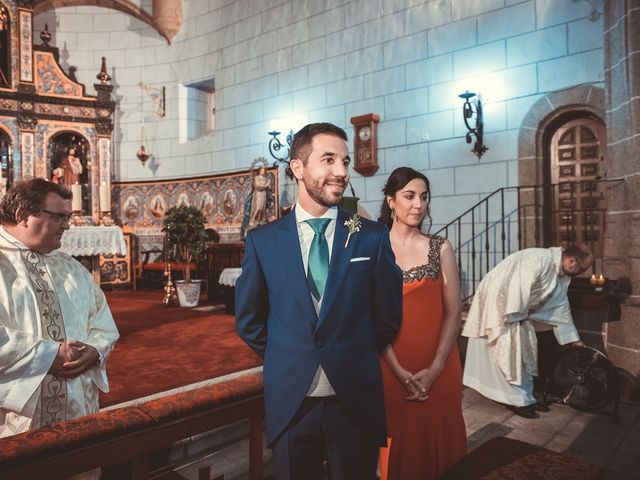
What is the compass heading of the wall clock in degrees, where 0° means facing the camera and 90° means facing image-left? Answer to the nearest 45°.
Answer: approximately 45°

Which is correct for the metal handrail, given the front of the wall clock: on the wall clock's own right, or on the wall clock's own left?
on the wall clock's own left

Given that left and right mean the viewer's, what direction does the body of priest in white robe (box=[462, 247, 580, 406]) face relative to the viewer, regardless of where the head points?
facing to the right of the viewer

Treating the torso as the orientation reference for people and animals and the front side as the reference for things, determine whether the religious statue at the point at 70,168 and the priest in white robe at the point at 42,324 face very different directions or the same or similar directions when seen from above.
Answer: same or similar directions

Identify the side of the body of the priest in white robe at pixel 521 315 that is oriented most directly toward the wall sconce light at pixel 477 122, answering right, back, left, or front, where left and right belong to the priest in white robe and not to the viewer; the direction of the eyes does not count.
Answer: left

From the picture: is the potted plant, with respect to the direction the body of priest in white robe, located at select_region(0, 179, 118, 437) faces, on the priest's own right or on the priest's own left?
on the priest's own left

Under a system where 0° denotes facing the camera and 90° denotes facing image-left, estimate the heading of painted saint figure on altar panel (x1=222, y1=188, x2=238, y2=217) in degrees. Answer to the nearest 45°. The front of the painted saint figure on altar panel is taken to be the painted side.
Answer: approximately 0°

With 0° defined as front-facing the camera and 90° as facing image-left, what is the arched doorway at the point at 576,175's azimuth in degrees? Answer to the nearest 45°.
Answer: approximately 0°

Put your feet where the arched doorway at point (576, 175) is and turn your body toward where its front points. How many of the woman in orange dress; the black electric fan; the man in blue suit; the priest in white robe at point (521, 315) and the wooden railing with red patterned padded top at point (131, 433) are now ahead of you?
5

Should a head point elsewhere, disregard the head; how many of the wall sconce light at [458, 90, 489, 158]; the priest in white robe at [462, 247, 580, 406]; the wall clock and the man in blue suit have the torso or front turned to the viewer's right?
1

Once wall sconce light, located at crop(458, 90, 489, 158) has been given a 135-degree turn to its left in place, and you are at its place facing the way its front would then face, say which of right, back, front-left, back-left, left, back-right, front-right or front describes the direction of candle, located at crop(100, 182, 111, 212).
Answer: back

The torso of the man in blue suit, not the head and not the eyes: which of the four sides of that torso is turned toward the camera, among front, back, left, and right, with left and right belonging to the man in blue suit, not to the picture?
front

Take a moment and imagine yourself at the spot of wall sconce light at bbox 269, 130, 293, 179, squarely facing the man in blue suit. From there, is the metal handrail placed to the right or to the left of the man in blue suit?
left

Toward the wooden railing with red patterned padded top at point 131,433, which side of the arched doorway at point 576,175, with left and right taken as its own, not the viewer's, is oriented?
front

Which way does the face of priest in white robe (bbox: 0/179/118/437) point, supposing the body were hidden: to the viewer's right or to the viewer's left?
to the viewer's right

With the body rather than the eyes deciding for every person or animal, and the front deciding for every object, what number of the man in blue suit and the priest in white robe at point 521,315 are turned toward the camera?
1

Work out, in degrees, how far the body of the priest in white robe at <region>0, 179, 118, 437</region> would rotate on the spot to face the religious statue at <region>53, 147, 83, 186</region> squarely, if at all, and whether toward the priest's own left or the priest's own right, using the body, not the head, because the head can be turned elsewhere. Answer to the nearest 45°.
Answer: approximately 135° to the priest's own left

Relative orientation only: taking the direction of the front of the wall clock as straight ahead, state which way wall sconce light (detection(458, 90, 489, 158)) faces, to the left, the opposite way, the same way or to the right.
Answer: the same way
